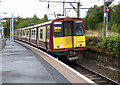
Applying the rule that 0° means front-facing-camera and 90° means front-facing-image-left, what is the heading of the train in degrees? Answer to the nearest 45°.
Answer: approximately 315°

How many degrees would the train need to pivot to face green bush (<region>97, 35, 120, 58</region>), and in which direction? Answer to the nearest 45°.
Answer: approximately 45° to its left
